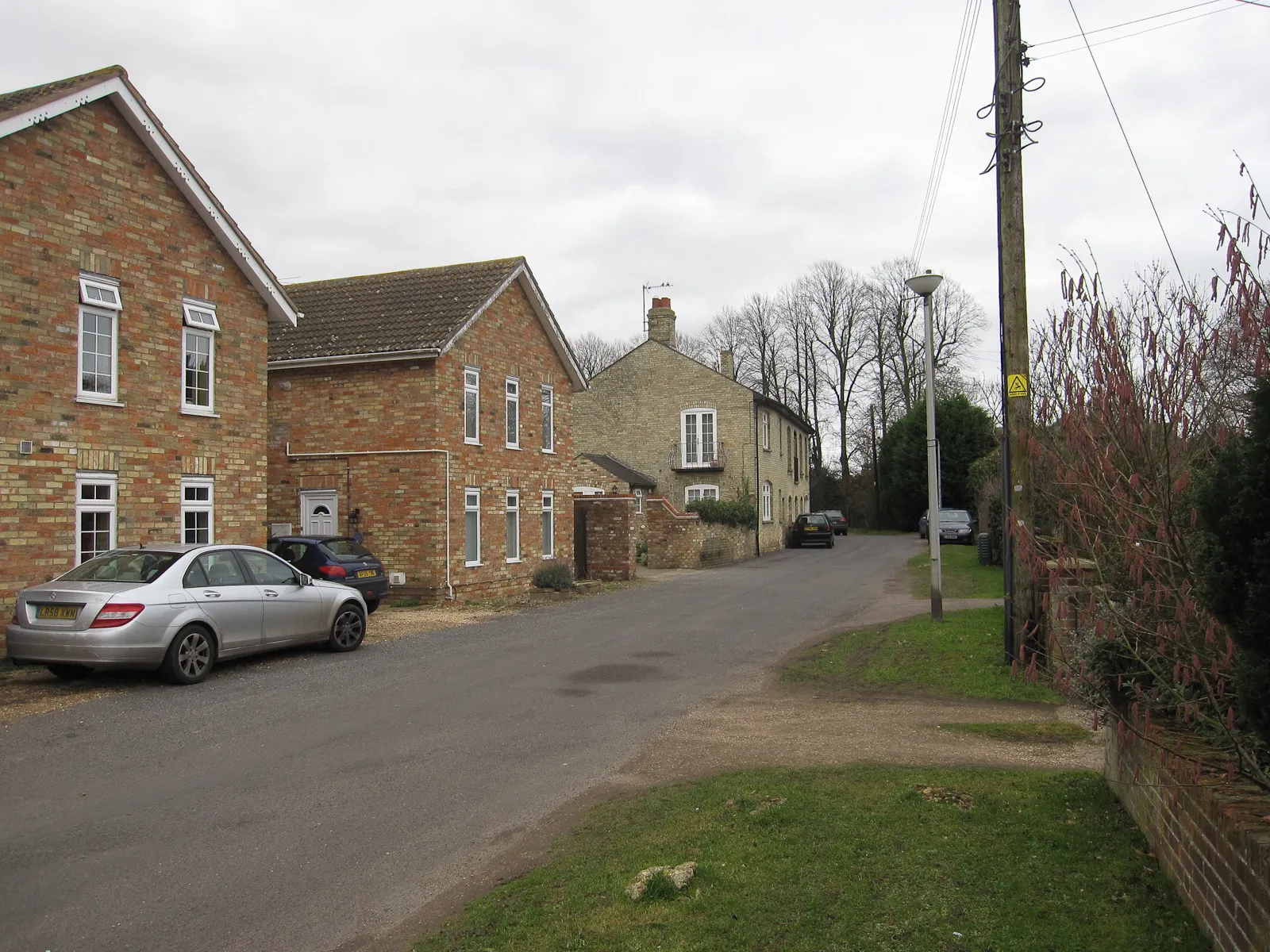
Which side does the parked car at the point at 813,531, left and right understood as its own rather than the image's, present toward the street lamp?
back

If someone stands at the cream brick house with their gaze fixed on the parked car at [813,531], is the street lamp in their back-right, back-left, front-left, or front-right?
back-right

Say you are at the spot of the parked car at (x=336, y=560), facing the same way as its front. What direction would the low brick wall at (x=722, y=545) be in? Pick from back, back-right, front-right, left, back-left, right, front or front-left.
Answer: right

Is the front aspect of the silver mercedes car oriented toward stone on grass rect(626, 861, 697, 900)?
no

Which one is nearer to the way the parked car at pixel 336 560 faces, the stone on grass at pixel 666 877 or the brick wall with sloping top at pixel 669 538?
the brick wall with sloping top

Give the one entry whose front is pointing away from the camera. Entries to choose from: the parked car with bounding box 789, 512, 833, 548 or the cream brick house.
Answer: the parked car

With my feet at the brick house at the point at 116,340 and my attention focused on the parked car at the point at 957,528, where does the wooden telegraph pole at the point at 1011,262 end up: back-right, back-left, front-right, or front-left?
front-right

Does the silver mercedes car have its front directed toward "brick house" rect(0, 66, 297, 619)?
no

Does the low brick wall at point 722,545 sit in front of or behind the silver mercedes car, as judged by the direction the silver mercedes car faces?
in front

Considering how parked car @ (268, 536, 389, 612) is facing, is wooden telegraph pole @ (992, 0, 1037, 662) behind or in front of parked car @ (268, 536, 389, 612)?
behind

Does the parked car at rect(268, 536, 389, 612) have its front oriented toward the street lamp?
no

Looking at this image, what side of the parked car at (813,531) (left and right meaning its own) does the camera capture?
back

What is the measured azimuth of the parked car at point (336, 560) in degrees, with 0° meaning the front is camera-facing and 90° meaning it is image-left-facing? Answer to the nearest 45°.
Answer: approximately 135°

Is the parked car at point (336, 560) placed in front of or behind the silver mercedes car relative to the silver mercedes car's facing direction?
in front
